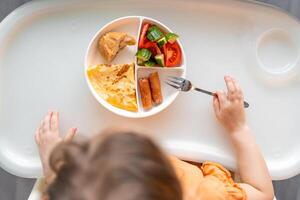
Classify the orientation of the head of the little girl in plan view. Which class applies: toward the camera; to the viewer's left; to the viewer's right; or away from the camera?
away from the camera

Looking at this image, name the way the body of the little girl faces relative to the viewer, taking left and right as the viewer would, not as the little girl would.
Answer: facing away from the viewer
